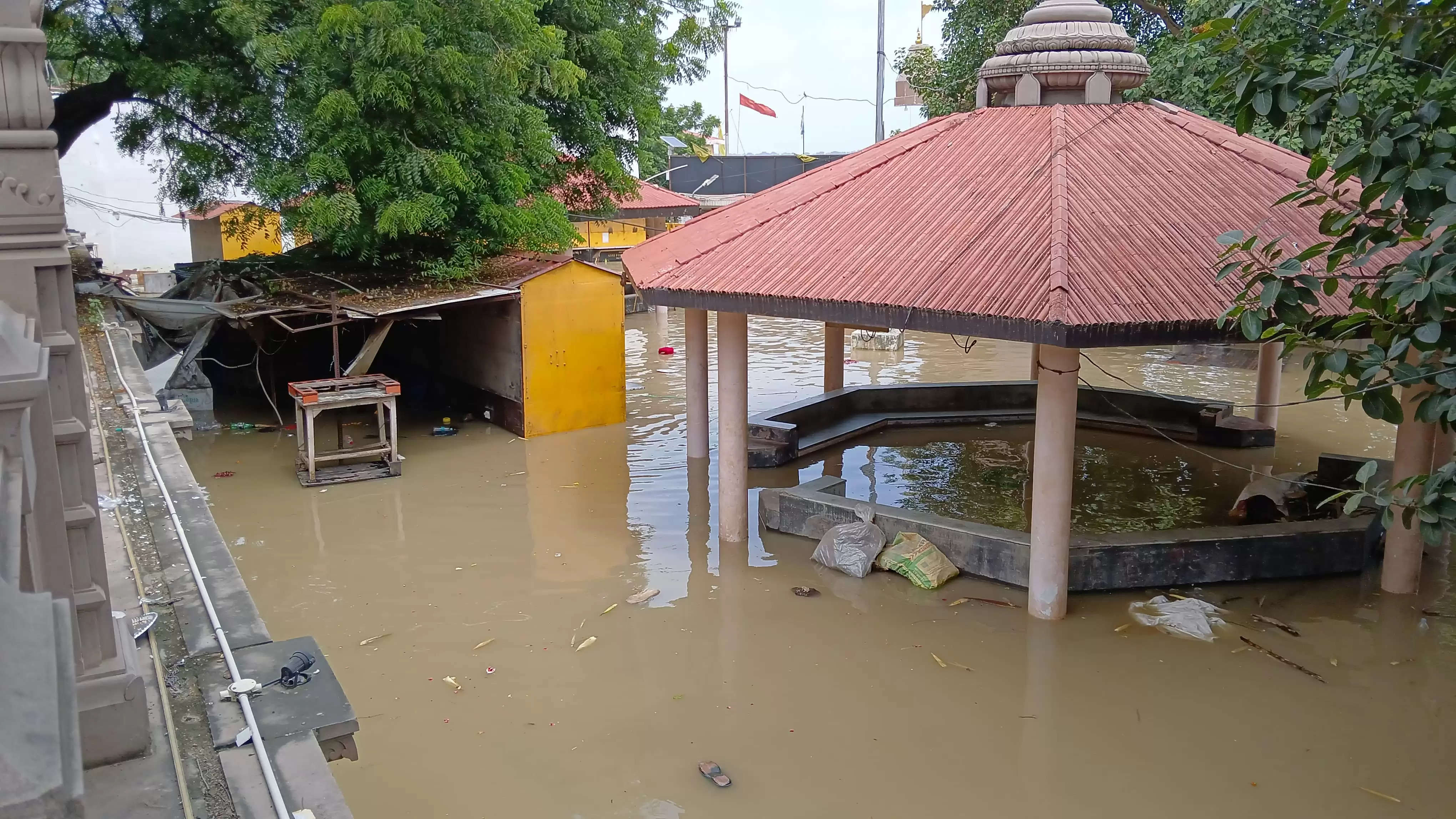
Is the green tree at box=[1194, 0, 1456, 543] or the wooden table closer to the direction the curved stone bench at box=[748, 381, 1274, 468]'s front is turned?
the green tree

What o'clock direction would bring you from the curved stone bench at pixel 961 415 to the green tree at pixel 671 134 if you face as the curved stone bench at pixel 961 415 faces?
The green tree is roughly at 5 o'clock from the curved stone bench.

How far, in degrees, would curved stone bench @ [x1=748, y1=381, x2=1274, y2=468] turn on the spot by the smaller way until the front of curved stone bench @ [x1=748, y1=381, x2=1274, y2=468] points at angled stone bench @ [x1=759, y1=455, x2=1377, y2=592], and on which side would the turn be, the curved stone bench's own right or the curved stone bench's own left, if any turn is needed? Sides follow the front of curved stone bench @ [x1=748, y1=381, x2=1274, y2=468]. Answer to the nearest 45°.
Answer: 0° — it already faces it

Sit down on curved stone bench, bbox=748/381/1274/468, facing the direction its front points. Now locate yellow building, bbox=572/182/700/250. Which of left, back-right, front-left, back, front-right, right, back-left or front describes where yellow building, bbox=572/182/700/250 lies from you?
back-right

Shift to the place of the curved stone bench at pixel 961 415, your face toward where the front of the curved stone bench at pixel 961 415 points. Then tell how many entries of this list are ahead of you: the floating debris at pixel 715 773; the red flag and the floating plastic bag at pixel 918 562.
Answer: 2

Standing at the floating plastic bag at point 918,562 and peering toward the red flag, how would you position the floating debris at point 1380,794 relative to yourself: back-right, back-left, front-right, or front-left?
back-right

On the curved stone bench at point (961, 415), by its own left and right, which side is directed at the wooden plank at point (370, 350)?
right

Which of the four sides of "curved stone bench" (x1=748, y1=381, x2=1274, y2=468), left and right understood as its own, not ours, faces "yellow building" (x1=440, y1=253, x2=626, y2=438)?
right

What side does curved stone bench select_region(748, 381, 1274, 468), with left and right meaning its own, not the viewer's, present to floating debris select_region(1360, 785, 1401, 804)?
front

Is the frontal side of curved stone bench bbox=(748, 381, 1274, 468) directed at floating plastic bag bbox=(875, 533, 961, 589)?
yes

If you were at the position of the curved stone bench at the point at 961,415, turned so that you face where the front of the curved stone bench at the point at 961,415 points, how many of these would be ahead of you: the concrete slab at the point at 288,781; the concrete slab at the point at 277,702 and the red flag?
2

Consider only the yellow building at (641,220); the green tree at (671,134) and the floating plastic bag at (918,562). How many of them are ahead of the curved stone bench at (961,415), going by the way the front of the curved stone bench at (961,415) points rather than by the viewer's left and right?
1

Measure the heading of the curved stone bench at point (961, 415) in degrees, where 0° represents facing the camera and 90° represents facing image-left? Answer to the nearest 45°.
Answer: approximately 0°

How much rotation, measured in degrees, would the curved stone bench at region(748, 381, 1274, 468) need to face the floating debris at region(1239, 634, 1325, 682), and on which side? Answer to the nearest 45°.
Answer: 0° — it already faces it
